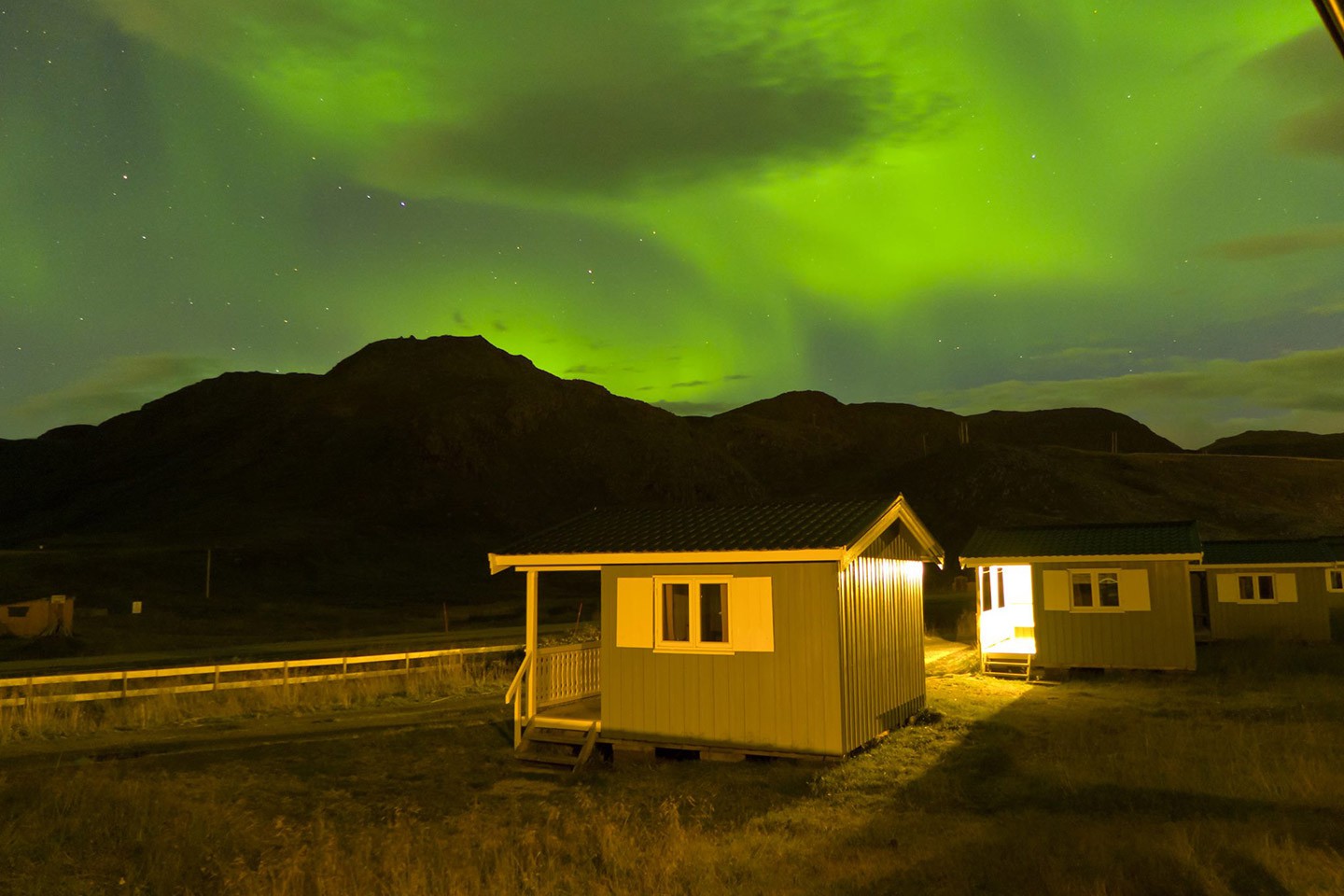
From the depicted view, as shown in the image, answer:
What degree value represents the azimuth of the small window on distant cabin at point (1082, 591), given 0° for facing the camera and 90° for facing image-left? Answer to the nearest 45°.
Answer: approximately 0°

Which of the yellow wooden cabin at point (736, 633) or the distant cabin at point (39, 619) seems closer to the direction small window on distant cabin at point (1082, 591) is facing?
the yellow wooden cabin

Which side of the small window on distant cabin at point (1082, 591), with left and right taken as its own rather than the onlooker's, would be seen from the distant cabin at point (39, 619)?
right

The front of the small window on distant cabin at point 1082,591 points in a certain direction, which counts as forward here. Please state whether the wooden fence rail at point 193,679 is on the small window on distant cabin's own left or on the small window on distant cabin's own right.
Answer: on the small window on distant cabin's own right

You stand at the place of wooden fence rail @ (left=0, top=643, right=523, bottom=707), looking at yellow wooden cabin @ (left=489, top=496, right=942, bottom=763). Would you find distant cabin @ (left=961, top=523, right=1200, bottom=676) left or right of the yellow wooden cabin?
left

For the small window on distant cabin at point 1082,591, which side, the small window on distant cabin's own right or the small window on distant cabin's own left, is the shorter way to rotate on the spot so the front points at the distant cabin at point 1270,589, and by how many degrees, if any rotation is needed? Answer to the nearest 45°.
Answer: approximately 135° to the small window on distant cabin's own left

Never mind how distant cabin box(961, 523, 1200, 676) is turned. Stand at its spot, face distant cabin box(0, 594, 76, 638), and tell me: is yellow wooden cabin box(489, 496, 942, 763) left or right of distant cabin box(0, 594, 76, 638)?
left

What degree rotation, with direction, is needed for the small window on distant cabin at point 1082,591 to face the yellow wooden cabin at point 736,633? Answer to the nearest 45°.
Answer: approximately 45° to its right
